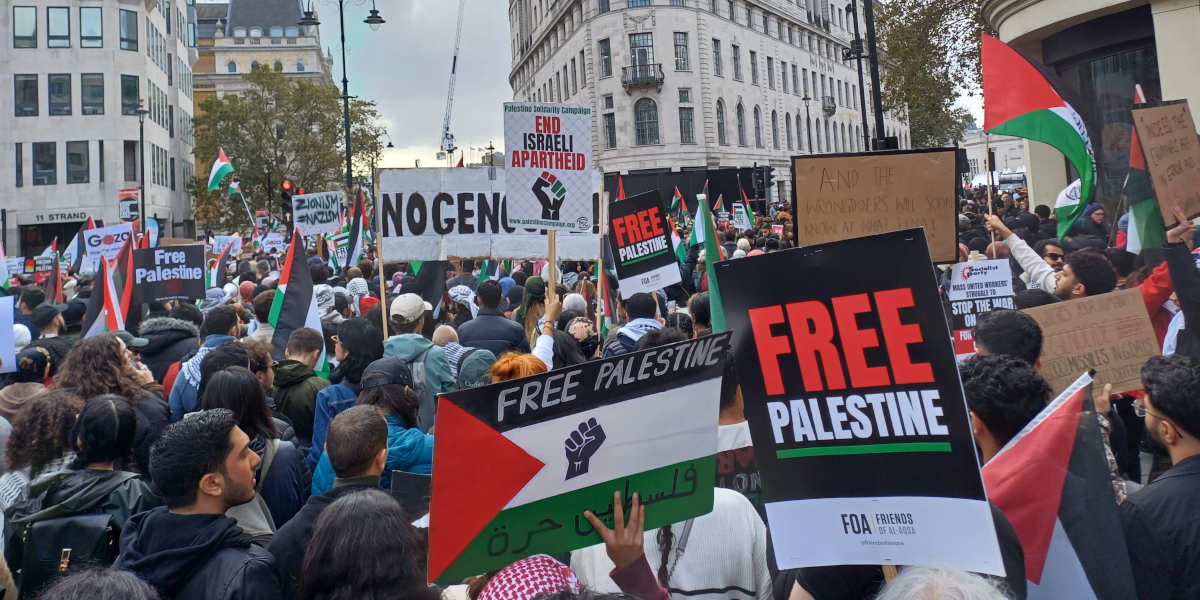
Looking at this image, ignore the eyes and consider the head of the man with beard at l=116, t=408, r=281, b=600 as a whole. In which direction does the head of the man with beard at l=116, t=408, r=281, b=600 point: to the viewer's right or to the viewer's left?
to the viewer's right

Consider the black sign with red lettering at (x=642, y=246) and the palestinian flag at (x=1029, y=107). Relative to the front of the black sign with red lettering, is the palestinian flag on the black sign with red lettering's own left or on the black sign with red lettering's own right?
on the black sign with red lettering's own left

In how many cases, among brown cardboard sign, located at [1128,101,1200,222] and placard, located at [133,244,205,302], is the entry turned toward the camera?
2

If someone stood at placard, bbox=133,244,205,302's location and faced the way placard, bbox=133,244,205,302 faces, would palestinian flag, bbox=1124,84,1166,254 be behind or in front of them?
in front

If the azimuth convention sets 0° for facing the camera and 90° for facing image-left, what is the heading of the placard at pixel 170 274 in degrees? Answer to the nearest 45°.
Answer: approximately 0°

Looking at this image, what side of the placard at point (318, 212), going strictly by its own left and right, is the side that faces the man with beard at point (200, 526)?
front

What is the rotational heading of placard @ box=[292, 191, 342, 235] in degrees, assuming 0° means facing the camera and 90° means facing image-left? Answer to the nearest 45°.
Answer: approximately 0°

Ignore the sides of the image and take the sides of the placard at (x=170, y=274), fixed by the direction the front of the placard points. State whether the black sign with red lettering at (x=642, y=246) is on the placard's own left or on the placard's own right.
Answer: on the placard's own left

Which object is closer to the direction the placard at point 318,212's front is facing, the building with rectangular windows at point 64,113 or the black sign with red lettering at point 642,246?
the black sign with red lettering
